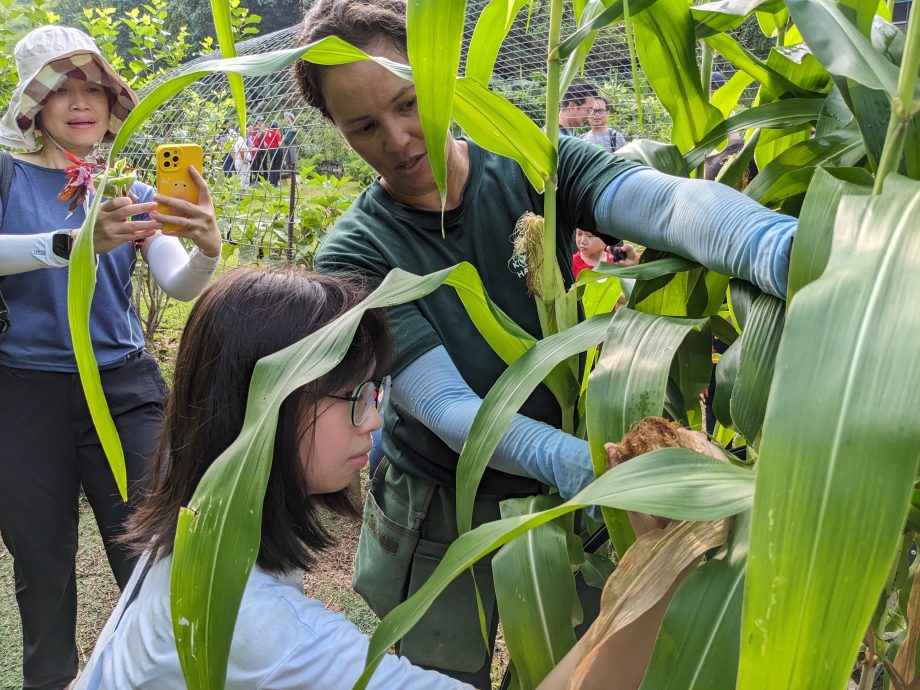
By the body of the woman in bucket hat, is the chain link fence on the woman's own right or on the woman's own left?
on the woman's own left

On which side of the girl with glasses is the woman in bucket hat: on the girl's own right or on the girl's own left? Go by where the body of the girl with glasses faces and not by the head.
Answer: on the girl's own left

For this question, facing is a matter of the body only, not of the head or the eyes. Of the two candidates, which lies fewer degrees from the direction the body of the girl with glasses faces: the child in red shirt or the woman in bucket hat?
the child in red shirt

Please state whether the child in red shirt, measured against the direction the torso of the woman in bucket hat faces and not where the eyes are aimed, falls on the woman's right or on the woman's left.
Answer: on the woman's left

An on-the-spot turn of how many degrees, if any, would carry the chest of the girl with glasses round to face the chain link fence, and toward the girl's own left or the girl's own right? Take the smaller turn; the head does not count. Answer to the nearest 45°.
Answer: approximately 90° to the girl's own left

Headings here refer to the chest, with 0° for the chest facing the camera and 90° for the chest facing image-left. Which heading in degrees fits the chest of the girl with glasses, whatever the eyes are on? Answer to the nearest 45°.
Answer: approximately 270°

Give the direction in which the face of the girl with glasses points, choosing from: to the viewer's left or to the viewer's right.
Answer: to the viewer's right
